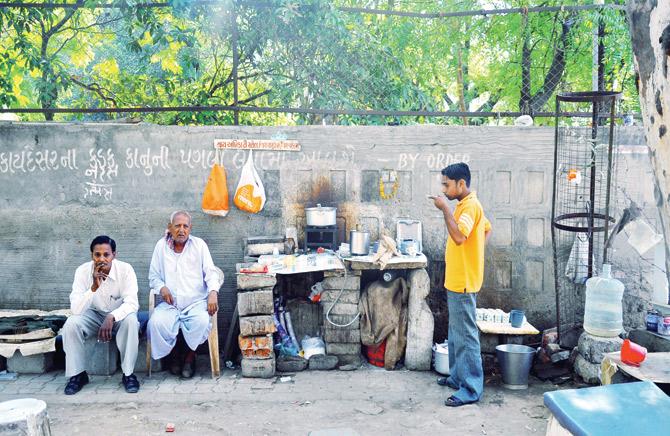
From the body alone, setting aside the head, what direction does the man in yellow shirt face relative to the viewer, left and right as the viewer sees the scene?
facing to the left of the viewer

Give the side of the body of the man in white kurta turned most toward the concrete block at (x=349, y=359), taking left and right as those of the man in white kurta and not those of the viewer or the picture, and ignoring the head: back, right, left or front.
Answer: left

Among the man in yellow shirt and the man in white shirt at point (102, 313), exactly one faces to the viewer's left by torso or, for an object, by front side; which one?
the man in yellow shirt

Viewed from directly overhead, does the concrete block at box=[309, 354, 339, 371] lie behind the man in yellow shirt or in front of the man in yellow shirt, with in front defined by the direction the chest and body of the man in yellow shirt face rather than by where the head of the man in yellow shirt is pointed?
in front

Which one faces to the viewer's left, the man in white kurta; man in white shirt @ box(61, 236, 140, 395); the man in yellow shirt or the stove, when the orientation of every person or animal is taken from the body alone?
the man in yellow shirt

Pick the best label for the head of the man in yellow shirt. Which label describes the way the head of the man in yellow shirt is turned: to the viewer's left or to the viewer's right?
to the viewer's left

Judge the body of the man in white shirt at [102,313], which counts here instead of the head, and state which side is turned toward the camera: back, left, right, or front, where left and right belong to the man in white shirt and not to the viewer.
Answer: front

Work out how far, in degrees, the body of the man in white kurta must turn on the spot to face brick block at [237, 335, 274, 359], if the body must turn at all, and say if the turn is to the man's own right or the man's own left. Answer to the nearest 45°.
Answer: approximately 45° to the man's own left

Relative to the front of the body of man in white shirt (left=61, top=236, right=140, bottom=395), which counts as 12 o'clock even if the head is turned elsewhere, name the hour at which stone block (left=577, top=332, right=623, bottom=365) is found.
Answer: The stone block is roughly at 10 o'clock from the man in white shirt.

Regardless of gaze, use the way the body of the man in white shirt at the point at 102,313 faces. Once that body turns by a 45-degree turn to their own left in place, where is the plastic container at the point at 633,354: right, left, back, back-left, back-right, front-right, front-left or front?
front

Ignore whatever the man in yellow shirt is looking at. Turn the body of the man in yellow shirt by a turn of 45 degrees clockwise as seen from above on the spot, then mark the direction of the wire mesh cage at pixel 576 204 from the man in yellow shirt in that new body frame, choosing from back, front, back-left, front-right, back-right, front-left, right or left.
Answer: right

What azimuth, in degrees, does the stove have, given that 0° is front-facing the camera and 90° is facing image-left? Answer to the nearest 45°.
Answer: approximately 0°
